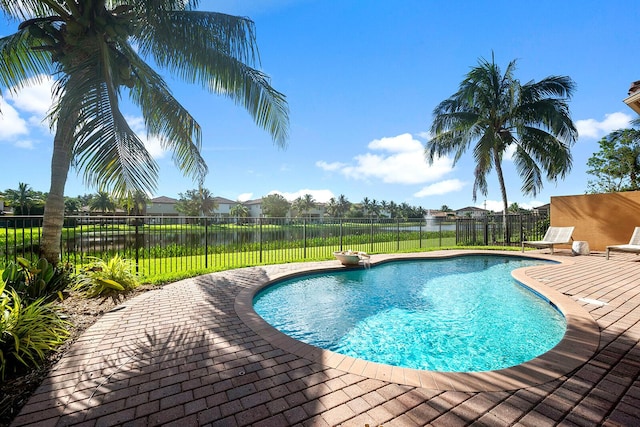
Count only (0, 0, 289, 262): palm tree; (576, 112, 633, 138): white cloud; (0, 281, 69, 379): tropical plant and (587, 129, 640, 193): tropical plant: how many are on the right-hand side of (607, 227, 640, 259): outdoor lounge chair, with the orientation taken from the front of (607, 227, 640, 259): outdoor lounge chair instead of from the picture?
2

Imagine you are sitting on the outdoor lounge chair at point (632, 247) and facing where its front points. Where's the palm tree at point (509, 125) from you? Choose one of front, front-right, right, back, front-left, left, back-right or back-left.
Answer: front-right

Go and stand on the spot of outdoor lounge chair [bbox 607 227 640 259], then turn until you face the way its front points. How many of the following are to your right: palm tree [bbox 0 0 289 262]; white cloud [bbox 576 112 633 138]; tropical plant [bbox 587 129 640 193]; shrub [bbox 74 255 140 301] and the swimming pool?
2

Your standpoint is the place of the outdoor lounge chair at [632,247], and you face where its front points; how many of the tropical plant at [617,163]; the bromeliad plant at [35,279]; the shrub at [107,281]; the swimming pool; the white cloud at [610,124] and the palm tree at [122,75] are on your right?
2

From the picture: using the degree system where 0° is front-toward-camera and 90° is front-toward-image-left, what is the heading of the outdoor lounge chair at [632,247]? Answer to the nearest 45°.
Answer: approximately 90°

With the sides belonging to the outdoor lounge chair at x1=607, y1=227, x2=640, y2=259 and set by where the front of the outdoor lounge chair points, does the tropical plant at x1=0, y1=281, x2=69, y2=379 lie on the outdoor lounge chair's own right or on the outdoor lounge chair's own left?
on the outdoor lounge chair's own left

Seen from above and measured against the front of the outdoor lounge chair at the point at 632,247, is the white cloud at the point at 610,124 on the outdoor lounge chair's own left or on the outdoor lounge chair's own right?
on the outdoor lounge chair's own right

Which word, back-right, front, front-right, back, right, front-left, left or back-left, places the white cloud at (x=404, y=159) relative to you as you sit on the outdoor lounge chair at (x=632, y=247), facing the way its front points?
front-right

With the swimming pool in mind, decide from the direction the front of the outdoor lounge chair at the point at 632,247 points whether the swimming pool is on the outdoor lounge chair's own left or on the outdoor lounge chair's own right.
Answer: on the outdoor lounge chair's own left

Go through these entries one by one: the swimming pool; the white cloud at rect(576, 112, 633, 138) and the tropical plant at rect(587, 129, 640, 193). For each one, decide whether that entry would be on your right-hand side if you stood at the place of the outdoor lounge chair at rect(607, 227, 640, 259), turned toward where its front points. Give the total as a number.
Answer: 2

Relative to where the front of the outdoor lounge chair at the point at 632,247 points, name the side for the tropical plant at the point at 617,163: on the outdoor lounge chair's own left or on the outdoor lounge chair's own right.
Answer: on the outdoor lounge chair's own right

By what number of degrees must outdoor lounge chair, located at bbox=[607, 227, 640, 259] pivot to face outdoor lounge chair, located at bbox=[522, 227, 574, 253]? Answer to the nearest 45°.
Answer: approximately 45° to its right

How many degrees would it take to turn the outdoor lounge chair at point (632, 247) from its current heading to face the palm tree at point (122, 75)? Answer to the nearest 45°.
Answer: approximately 45° to its left
